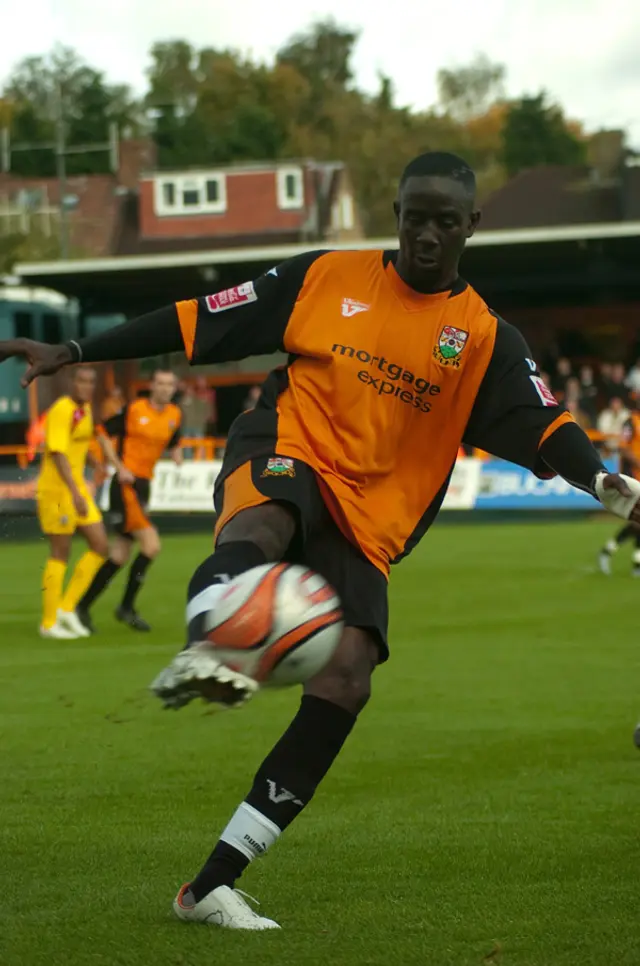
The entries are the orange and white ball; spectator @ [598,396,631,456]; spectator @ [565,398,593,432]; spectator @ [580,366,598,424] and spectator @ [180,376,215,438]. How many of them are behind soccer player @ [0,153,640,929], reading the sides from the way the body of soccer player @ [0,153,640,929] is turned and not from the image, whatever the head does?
4

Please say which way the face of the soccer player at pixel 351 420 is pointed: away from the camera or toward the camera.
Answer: toward the camera

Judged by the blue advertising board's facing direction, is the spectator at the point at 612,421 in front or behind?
behind

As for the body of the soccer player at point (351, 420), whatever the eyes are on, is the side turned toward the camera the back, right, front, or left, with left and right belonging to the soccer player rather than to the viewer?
front

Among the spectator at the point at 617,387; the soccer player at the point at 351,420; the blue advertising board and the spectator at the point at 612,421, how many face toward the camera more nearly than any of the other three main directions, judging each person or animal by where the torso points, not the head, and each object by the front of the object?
4

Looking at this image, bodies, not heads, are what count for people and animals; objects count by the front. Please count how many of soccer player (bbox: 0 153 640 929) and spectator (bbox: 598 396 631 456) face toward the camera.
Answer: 2

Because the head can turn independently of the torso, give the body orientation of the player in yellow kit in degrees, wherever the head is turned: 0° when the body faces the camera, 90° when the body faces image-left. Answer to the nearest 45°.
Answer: approximately 315°

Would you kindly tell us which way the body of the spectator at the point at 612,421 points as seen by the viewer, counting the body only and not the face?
toward the camera

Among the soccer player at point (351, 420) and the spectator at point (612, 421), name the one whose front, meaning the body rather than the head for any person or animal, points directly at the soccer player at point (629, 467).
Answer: the spectator

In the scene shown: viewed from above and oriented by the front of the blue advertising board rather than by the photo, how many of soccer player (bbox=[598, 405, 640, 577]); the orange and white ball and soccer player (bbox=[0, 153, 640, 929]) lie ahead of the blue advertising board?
3

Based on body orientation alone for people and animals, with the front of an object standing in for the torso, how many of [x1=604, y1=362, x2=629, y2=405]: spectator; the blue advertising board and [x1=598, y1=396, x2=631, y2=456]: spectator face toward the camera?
3

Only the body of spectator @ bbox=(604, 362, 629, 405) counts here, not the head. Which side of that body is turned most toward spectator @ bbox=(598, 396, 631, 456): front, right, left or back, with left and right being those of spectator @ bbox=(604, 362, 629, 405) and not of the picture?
front

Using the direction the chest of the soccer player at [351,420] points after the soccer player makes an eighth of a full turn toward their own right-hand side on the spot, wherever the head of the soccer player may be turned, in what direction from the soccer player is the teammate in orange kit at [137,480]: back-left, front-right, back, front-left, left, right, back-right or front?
back-right

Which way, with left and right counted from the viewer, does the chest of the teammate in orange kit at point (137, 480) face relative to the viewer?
facing the viewer and to the right of the viewer
